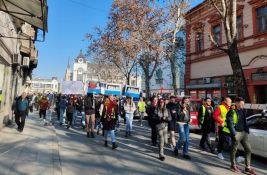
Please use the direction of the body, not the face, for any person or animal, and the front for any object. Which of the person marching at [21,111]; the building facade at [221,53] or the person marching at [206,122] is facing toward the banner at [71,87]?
the building facade

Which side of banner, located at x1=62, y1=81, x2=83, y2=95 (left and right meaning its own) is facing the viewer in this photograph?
front

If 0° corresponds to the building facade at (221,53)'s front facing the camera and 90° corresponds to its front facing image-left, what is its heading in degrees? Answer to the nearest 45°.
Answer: approximately 45°

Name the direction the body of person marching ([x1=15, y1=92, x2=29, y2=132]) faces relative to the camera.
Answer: toward the camera

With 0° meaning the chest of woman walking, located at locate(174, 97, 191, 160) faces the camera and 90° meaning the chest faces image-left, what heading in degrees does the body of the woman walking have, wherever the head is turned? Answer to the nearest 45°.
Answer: approximately 315°

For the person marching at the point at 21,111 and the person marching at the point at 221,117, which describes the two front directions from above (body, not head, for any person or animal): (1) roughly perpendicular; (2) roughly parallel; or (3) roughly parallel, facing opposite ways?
roughly parallel

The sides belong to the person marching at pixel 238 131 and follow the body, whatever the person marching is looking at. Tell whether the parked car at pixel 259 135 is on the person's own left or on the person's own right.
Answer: on the person's own left

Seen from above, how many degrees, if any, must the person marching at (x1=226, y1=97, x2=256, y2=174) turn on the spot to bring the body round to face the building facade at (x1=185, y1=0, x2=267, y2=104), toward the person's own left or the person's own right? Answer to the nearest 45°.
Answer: approximately 135° to the person's own left

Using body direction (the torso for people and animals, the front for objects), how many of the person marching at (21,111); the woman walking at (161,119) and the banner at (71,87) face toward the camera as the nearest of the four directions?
3

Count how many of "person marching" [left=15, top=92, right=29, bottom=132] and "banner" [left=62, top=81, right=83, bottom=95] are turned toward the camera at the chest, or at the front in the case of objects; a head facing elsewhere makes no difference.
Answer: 2

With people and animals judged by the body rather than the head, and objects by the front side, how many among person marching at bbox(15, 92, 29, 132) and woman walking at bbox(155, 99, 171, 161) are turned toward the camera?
2

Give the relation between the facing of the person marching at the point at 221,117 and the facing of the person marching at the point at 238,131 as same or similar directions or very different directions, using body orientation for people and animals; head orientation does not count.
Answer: same or similar directions

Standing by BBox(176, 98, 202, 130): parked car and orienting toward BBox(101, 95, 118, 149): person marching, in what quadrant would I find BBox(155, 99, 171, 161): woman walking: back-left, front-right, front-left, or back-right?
front-left

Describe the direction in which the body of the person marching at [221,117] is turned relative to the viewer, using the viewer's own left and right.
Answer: facing the viewer and to the right of the viewer
